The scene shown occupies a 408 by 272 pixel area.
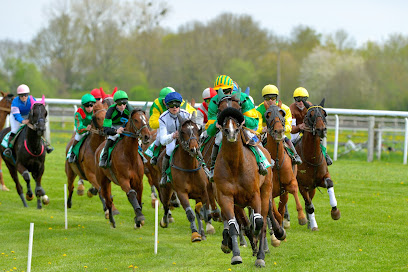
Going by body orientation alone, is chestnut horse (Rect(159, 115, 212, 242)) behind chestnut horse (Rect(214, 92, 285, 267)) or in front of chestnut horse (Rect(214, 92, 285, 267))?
behind

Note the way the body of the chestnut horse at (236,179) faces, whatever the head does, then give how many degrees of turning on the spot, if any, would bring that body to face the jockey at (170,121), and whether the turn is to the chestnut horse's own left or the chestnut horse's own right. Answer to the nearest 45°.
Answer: approximately 135° to the chestnut horse's own right

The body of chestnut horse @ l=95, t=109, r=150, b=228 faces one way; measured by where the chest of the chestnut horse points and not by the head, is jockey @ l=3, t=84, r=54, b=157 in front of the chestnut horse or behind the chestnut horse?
behind

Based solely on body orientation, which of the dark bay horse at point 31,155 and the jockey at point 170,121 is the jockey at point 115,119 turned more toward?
the jockey

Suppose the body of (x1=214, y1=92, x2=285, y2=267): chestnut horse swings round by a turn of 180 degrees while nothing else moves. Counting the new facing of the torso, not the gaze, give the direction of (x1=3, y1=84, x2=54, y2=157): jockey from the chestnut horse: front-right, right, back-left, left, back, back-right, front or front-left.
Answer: front-left

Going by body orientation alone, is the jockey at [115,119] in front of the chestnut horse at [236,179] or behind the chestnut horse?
behind
